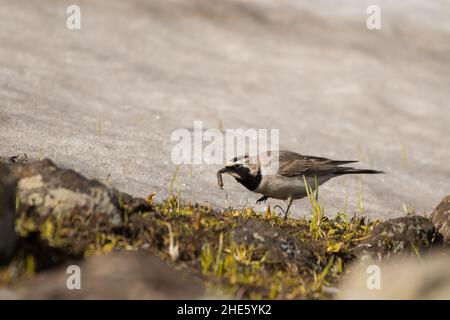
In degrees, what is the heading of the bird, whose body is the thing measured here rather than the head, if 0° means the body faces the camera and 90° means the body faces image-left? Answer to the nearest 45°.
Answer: approximately 90°

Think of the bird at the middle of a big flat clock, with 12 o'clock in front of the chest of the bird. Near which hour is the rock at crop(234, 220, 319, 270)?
The rock is roughly at 9 o'clock from the bird.

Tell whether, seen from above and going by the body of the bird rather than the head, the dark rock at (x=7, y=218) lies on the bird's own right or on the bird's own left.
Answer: on the bird's own left

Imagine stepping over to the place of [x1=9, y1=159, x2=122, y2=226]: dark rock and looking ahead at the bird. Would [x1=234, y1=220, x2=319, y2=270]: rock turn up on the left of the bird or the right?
right

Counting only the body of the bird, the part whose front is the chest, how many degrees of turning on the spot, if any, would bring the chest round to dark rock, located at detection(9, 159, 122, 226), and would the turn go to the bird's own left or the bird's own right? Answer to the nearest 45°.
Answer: approximately 45° to the bird's own left

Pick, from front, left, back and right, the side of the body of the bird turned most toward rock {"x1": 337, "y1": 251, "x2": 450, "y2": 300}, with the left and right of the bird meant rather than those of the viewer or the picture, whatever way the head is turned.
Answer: left

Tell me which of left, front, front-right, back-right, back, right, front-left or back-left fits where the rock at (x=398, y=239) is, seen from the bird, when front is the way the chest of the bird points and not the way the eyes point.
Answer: back-left

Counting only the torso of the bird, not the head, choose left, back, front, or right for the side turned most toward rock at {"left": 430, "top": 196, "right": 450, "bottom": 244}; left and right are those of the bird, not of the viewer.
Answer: back

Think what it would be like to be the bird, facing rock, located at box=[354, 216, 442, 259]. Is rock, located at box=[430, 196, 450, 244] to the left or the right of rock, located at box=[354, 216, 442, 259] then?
left

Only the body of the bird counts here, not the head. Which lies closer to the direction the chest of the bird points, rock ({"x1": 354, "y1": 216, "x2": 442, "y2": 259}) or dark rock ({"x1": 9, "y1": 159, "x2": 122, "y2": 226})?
the dark rock
